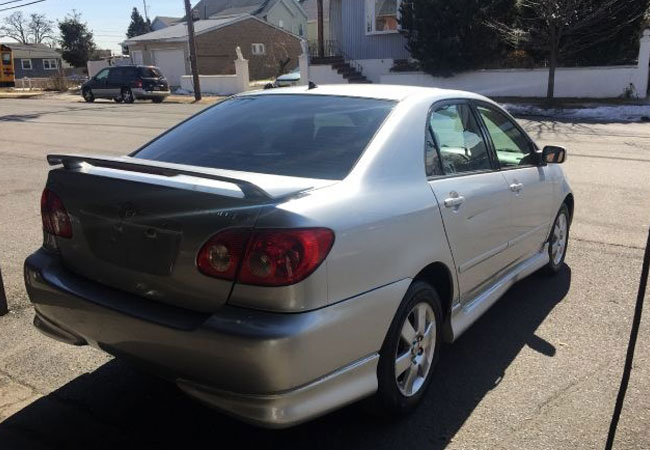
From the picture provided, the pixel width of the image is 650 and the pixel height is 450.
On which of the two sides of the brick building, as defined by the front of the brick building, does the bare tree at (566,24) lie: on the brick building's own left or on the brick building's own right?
on the brick building's own left

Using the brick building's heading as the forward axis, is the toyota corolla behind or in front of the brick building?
in front

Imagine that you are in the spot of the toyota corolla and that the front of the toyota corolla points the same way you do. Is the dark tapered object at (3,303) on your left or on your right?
on your left

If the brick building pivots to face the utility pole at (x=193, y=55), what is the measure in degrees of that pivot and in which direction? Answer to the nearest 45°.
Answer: approximately 45° to its left

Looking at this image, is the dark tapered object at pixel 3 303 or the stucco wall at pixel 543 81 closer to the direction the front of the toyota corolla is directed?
the stucco wall

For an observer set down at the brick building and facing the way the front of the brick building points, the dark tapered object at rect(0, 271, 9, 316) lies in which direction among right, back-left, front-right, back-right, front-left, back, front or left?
front-left

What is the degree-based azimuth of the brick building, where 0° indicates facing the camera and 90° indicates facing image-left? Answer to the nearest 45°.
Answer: approximately 45°

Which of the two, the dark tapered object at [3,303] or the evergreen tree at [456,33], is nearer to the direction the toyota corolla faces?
the evergreen tree

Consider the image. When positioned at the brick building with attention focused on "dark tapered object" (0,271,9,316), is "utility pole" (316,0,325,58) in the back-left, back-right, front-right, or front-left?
front-left

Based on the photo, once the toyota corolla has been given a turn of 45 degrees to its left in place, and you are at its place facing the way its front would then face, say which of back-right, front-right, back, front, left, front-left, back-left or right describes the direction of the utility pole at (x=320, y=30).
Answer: front

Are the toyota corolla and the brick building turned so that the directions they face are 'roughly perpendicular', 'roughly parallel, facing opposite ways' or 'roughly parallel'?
roughly parallel, facing opposite ways

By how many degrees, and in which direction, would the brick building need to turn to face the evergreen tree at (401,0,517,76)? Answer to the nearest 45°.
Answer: approximately 45° to its left

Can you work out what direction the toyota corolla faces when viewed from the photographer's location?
facing away from the viewer and to the right of the viewer

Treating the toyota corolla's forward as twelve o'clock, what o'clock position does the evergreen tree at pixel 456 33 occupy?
The evergreen tree is roughly at 11 o'clock from the toyota corolla.
